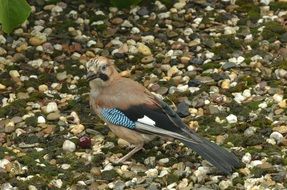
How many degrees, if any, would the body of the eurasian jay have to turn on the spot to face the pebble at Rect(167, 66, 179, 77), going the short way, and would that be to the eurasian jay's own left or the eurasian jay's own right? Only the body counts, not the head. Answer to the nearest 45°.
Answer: approximately 90° to the eurasian jay's own right

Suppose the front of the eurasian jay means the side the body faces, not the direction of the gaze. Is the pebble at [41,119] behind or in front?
in front

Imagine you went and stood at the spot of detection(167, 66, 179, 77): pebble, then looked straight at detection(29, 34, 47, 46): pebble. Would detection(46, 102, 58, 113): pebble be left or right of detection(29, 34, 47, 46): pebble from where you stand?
left

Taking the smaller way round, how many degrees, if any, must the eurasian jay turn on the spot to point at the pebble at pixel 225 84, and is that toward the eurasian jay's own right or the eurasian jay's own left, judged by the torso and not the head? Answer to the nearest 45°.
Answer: approximately 135° to the eurasian jay's own right

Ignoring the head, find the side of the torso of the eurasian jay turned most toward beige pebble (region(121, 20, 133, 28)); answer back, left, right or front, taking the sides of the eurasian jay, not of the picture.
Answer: right

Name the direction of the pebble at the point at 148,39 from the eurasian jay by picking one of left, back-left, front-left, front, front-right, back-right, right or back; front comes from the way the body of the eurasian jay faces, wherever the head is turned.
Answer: right

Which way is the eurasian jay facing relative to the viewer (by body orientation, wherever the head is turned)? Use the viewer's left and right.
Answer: facing to the left of the viewer

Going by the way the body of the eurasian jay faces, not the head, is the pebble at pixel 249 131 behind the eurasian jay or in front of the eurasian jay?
behind

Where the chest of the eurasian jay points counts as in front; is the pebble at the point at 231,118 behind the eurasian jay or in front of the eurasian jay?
behind

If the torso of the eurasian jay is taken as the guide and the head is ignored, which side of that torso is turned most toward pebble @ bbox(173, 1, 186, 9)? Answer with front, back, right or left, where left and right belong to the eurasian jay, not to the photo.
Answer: right

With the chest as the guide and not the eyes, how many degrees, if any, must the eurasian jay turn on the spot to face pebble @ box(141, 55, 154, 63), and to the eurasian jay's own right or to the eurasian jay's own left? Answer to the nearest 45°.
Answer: approximately 90° to the eurasian jay's own right

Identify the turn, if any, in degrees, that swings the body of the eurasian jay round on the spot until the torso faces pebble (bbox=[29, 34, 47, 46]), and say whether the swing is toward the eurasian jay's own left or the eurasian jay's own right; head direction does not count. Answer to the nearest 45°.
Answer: approximately 45° to the eurasian jay's own right

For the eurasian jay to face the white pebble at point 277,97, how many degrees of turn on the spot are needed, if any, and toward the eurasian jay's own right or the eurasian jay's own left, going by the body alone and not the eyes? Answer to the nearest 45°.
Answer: approximately 135° to the eurasian jay's own right

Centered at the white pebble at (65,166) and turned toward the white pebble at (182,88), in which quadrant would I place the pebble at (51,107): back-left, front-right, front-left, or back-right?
front-left

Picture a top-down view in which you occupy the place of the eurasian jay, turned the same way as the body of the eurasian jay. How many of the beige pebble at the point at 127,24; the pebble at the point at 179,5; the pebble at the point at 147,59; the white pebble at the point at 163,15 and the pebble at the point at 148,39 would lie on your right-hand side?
5

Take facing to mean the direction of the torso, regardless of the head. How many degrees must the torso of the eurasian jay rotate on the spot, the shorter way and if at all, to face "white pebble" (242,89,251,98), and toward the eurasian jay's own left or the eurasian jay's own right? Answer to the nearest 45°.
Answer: approximately 135° to the eurasian jay's own right

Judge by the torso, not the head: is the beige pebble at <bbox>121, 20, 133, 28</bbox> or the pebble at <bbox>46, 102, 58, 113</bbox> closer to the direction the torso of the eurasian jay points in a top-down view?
the pebble
